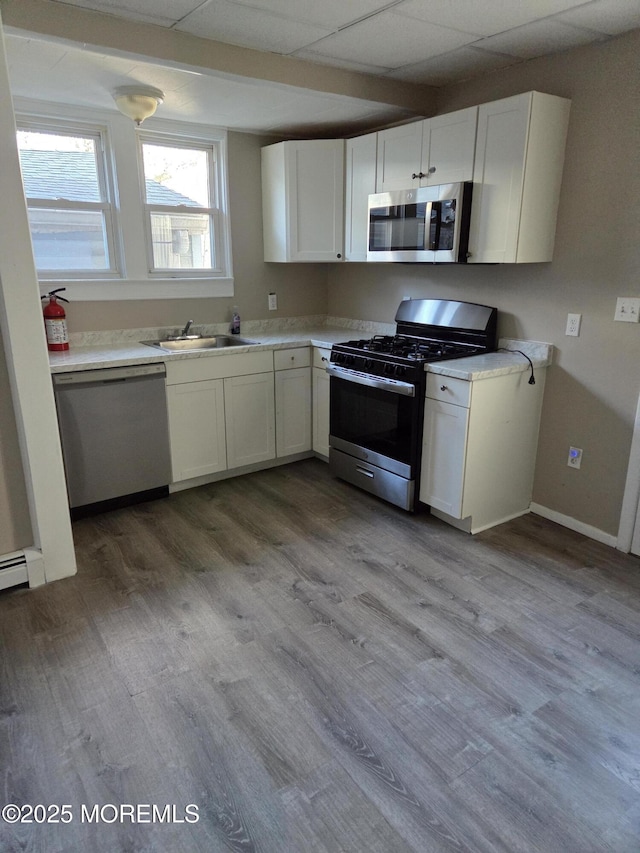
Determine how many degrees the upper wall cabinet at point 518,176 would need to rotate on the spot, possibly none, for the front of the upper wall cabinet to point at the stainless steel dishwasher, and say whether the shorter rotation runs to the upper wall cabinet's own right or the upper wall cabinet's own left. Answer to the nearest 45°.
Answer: approximately 45° to the upper wall cabinet's own right

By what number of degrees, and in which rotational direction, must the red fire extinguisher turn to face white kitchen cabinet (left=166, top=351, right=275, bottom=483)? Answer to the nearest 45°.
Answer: approximately 90° to its left

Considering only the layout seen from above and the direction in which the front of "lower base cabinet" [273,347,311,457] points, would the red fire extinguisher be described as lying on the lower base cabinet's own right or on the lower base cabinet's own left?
on the lower base cabinet's own right

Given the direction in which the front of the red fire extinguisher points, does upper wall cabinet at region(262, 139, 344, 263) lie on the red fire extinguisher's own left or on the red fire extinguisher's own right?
on the red fire extinguisher's own left

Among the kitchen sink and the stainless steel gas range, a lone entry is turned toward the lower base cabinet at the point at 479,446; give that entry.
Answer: the kitchen sink

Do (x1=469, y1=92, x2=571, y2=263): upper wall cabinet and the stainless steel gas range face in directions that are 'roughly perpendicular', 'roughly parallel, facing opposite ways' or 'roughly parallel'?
roughly parallel

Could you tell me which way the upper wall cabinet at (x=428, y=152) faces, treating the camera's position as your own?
facing the viewer and to the left of the viewer

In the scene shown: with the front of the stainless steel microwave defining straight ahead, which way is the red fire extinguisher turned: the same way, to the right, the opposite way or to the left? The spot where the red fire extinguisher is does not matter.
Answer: to the left

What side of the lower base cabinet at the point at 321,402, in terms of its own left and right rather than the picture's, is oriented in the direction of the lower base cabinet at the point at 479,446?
left

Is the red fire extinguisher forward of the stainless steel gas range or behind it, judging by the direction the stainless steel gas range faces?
forward

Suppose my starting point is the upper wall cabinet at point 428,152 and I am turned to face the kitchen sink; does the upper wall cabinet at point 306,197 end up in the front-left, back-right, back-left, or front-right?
front-right

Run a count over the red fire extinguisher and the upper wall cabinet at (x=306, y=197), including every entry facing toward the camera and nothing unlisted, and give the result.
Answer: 2

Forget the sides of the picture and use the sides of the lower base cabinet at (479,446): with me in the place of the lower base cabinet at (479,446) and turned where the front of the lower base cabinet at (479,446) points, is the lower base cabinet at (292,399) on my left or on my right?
on my right

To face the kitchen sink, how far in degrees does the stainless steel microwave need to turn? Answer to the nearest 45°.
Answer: approximately 45° to its right

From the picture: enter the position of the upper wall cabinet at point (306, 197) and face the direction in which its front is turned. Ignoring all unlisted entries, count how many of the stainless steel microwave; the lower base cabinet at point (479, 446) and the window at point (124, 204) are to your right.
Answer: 1

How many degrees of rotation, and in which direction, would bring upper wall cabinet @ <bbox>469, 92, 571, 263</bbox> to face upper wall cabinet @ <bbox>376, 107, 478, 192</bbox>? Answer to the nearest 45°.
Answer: approximately 90° to its right
